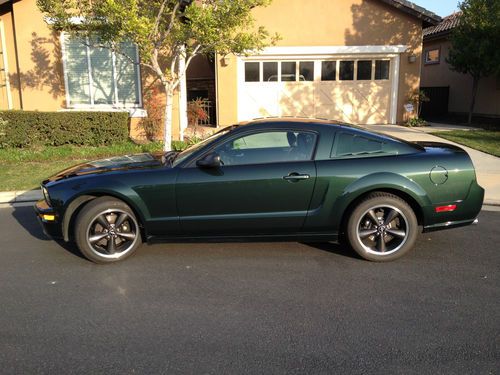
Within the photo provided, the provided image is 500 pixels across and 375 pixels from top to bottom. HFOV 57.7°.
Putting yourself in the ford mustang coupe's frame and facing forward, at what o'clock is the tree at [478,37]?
The tree is roughly at 4 o'clock from the ford mustang coupe.

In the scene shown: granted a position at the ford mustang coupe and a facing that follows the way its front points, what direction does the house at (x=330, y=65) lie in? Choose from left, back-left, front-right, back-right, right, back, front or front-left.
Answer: right

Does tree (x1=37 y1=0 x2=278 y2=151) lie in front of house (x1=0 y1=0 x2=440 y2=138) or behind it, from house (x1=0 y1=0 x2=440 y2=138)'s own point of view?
in front

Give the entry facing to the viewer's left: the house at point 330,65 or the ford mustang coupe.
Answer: the ford mustang coupe

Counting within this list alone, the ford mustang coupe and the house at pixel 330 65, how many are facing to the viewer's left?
1

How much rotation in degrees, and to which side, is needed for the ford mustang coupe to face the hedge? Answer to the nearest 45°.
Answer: approximately 45° to its right

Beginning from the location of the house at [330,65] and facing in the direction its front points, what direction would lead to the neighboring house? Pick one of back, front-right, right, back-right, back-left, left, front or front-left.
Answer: back-left

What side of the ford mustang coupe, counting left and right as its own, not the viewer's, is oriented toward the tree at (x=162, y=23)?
right

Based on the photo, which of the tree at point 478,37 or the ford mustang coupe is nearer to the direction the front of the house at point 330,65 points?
the ford mustang coupe

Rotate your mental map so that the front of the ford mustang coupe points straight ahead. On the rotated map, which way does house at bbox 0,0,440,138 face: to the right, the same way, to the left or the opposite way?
to the left

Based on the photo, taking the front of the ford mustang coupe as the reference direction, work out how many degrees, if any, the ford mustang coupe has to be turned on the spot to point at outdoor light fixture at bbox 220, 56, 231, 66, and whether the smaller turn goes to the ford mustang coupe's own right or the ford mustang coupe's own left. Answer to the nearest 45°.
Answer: approximately 90° to the ford mustang coupe's own right

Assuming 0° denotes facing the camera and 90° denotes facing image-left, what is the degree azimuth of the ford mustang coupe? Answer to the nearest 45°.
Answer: approximately 90°

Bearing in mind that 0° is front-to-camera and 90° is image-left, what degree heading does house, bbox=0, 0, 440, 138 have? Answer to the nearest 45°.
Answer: approximately 0°
